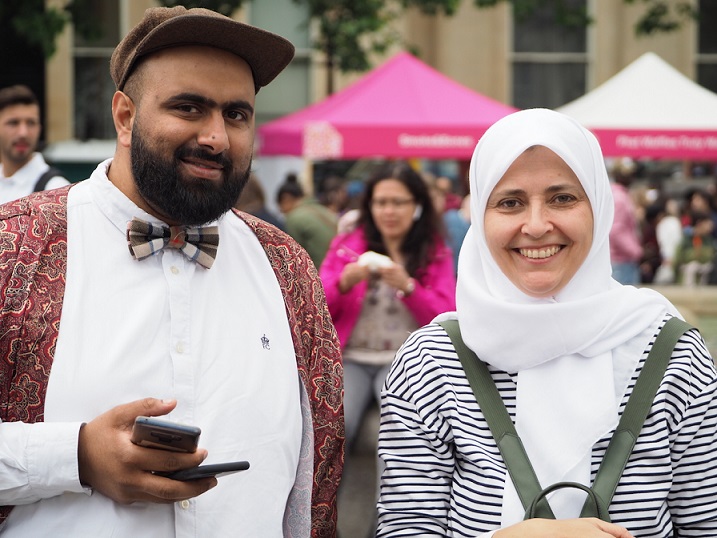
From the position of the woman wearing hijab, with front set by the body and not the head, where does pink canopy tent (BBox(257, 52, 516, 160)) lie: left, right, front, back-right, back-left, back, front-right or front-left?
back

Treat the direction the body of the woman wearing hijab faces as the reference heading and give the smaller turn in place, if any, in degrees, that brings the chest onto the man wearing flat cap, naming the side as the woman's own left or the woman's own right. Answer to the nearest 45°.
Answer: approximately 90° to the woman's own right

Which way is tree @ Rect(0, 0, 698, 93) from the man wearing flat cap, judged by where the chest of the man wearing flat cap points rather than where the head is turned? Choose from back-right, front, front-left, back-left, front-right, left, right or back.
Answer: back

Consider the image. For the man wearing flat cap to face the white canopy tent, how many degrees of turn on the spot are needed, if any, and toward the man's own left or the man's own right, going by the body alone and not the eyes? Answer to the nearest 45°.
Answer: approximately 135° to the man's own left

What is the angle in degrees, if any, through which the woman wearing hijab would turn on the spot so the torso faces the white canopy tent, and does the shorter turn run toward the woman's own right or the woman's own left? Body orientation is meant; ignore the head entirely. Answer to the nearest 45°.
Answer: approximately 180°

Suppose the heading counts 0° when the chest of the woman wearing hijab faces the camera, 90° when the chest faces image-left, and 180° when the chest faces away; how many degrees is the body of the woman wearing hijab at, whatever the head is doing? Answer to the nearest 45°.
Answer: approximately 0°

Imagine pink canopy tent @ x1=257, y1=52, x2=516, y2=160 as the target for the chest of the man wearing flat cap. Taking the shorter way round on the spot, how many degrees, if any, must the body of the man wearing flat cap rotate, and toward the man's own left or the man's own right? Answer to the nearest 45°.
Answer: approximately 180°

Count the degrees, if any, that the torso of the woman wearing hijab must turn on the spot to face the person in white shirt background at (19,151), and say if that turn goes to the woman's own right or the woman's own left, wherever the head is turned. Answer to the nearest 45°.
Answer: approximately 135° to the woman's own right
